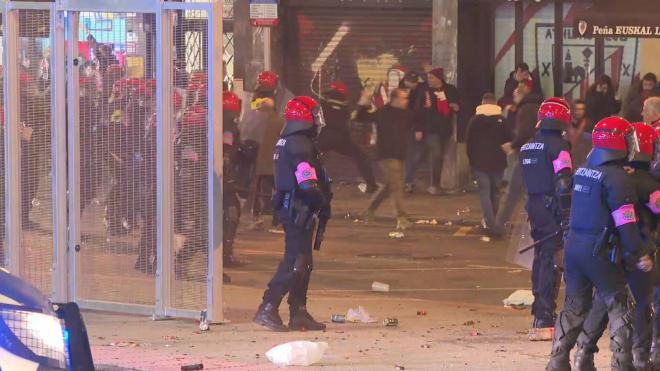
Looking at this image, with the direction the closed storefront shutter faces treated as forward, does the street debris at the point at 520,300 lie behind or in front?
in front

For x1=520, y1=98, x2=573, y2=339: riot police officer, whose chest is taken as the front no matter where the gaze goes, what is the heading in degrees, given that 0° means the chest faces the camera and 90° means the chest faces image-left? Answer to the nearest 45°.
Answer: approximately 225°

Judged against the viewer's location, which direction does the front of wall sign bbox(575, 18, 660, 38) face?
facing the viewer

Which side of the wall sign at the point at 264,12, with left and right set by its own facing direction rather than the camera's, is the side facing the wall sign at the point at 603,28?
left

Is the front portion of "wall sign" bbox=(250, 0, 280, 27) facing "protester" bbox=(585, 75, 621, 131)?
no

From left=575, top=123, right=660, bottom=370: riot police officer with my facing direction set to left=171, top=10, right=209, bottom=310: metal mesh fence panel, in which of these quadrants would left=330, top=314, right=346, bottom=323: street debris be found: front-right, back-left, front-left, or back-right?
front-right

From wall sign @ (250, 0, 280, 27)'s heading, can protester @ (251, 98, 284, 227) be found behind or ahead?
ahead

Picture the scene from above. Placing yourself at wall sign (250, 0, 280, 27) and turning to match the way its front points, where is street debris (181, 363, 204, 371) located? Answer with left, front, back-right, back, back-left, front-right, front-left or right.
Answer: front

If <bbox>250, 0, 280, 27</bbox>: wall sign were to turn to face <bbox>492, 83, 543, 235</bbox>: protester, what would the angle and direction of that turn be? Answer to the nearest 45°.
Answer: approximately 45° to its left

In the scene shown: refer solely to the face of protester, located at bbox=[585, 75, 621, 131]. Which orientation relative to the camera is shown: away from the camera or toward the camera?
toward the camera

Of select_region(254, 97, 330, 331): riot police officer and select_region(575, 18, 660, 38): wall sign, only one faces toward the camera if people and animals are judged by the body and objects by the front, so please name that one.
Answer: the wall sign

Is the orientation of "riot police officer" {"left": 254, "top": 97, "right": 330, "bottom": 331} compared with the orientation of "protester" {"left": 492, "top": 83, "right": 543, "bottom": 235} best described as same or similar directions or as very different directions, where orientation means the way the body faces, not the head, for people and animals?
very different directions

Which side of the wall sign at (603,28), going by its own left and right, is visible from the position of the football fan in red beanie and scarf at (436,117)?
right

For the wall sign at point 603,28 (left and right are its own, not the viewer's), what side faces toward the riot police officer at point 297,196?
front

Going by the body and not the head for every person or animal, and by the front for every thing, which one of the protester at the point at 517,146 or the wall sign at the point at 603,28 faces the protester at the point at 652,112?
the wall sign

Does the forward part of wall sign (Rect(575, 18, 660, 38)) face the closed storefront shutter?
no

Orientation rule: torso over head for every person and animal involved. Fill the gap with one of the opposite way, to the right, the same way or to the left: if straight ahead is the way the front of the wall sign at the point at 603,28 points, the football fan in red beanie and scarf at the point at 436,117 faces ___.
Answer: the same way

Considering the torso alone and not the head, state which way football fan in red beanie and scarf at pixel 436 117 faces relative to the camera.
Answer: toward the camera
